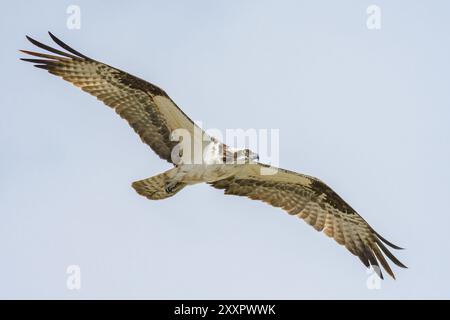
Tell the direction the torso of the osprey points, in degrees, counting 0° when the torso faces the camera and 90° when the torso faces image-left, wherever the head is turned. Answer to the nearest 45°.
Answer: approximately 315°
